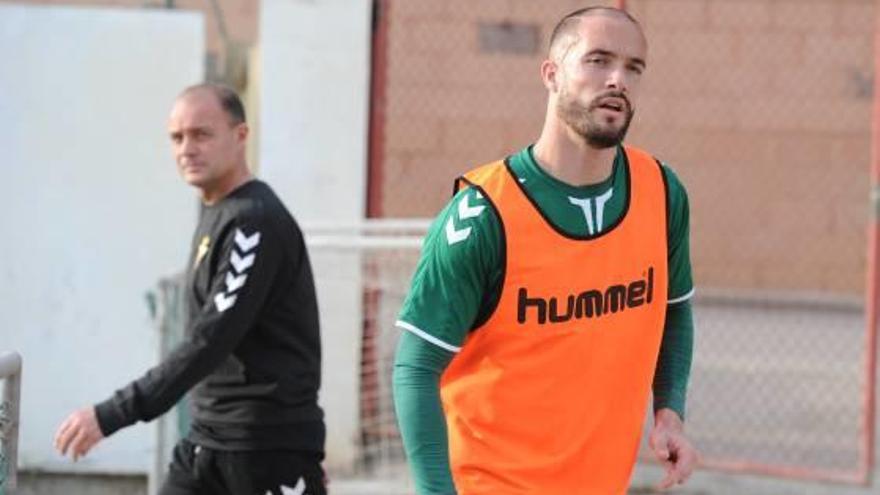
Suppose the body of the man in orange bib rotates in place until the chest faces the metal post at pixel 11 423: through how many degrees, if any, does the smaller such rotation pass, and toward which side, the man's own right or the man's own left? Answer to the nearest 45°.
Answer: approximately 135° to the man's own right

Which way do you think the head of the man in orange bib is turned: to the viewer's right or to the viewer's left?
to the viewer's right

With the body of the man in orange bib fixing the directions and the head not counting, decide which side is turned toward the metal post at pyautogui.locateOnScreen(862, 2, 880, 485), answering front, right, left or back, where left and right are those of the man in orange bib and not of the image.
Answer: left

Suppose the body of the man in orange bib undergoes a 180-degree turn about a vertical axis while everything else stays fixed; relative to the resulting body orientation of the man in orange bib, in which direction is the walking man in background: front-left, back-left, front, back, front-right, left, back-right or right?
front

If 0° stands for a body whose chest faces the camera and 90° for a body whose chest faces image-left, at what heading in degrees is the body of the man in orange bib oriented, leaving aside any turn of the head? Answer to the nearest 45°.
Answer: approximately 315°
